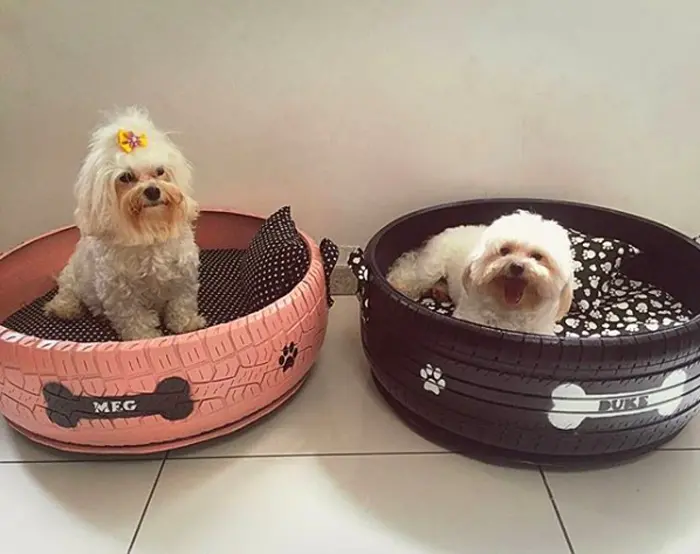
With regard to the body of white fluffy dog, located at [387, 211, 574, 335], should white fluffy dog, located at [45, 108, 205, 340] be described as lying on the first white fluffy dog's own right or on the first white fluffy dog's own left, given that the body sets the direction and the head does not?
on the first white fluffy dog's own right

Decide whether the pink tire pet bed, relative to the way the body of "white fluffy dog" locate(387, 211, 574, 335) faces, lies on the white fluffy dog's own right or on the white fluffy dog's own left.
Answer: on the white fluffy dog's own right

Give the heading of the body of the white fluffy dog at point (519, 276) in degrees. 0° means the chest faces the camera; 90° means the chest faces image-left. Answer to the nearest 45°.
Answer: approximately 315°
